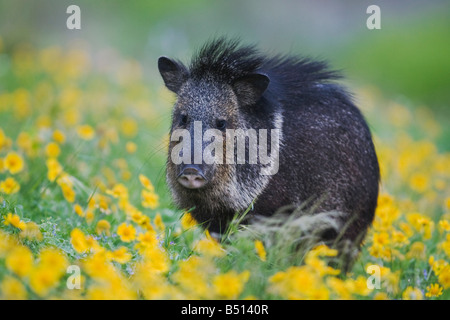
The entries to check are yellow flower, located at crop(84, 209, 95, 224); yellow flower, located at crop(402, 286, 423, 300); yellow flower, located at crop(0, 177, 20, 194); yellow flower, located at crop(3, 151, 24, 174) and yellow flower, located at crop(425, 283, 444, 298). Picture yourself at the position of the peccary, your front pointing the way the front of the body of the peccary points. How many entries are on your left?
2

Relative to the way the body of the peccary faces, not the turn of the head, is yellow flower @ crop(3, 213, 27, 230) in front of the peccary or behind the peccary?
in front

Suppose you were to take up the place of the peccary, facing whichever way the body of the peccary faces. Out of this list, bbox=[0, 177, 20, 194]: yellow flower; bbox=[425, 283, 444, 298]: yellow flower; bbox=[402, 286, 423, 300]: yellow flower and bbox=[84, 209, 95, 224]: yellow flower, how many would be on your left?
2

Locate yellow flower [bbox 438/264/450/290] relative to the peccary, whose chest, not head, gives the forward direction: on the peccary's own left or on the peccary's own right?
on the peccary's own left

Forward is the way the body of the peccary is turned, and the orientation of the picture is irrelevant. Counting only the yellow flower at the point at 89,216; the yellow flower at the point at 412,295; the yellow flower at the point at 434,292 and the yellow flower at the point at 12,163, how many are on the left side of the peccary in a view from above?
2

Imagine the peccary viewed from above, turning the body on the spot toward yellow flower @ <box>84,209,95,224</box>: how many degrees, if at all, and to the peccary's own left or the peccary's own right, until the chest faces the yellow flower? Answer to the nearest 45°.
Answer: approximately 45° to the peccary's own right

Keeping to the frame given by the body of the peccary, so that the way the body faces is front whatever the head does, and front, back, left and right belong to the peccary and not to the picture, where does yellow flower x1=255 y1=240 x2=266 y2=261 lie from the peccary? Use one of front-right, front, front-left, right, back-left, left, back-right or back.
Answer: front-left

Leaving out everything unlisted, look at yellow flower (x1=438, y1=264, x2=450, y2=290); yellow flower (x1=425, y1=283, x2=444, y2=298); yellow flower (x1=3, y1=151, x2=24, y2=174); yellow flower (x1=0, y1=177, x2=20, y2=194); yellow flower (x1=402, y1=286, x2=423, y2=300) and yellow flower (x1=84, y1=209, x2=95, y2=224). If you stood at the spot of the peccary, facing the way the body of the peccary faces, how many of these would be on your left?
3

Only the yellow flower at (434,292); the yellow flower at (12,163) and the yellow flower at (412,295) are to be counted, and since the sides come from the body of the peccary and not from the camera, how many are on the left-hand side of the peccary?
2

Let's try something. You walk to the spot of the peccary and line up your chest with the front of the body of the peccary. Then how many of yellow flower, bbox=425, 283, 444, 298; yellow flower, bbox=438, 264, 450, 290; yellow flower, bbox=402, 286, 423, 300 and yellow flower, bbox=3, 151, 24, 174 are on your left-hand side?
3

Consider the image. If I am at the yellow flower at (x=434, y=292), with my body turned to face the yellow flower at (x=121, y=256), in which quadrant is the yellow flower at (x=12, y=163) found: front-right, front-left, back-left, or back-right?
front-right

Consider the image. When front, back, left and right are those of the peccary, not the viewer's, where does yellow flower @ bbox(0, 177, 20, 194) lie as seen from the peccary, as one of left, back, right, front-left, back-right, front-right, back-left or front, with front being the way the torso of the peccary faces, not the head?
front-right

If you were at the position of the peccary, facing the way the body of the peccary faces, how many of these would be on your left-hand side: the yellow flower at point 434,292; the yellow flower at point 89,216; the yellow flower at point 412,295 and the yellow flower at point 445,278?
3

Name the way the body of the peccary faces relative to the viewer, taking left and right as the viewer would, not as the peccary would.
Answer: facing the viewer and to the left of the viewer

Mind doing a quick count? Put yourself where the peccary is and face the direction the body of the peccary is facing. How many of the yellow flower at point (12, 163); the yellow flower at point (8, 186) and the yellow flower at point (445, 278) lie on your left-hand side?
1

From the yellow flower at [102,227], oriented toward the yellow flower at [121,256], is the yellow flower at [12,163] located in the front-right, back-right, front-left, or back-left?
back-right

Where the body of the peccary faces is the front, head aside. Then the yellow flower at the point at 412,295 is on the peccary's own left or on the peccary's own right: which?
on the peccary's own left

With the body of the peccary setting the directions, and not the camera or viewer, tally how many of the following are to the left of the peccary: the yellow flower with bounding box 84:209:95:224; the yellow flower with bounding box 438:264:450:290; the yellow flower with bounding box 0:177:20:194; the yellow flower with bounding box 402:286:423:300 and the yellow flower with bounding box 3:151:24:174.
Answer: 2

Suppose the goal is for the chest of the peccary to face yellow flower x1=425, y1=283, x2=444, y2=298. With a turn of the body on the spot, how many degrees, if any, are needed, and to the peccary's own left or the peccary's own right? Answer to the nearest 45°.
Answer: approximately 90° to the peccary's own left

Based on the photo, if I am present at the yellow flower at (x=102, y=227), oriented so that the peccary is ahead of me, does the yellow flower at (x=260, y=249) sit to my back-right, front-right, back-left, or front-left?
front-right

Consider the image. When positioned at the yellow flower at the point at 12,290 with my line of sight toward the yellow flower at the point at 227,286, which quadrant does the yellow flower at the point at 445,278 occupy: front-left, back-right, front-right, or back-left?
front-left
